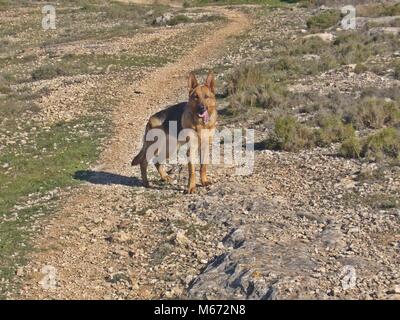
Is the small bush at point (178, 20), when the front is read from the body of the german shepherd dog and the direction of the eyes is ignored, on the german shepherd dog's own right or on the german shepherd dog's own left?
on the german shepherd dog's own left

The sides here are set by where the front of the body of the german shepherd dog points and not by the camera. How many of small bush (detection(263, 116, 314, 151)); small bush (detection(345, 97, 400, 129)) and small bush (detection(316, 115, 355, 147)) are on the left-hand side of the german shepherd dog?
3

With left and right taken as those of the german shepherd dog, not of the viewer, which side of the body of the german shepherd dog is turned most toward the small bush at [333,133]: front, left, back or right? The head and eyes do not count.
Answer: left

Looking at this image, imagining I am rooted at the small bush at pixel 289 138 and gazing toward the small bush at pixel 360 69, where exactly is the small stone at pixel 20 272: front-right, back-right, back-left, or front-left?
back-left

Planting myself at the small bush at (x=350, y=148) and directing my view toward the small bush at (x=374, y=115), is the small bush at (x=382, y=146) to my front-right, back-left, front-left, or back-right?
front-right

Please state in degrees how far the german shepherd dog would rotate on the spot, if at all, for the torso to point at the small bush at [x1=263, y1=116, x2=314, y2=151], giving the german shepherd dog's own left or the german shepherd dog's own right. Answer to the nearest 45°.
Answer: approximately 90° to the german shepherd dog's own left

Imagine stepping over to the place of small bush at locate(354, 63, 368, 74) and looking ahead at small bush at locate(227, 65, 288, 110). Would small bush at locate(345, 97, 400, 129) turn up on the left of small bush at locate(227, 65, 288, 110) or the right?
left

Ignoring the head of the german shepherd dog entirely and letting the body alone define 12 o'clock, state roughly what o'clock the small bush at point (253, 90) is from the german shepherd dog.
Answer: The small bush is roughly at 8 o'clock from the german shepherd dog.

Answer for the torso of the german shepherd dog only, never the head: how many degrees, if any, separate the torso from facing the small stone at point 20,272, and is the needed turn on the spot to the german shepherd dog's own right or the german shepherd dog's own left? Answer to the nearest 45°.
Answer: approximately 90° to the german shepherd dog's own right

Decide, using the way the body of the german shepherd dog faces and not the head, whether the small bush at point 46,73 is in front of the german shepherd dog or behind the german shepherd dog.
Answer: behind

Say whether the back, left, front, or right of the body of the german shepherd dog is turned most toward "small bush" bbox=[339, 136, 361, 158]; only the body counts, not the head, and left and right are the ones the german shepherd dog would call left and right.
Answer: left

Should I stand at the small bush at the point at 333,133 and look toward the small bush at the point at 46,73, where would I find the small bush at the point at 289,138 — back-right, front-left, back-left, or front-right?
front-left

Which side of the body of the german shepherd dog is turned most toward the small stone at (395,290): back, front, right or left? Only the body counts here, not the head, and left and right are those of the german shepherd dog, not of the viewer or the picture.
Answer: front

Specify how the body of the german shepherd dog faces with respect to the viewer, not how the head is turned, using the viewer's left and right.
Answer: facing the viewer and to the right of the viewer

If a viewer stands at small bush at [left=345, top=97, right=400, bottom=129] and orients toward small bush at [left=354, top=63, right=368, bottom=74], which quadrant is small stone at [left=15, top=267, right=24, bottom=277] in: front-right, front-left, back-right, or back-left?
back-left
